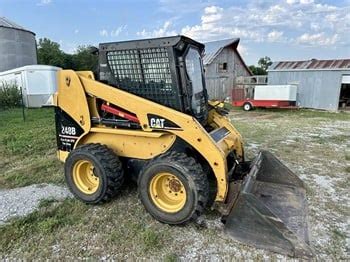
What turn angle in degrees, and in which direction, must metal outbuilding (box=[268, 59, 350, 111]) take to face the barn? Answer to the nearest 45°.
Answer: approximately 90° to its right

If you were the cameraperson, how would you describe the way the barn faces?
facing the viewer and to the right of the viewer

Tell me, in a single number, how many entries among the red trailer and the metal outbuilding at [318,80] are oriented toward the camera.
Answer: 1

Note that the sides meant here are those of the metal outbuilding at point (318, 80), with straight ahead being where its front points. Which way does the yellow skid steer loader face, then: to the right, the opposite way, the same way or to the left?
to the left

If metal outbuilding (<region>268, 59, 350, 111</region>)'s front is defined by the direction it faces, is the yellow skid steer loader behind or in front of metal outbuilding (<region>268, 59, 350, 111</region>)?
in front

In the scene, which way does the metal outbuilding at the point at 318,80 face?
toward the camera

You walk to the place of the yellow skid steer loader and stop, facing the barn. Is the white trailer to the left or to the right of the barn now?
left
